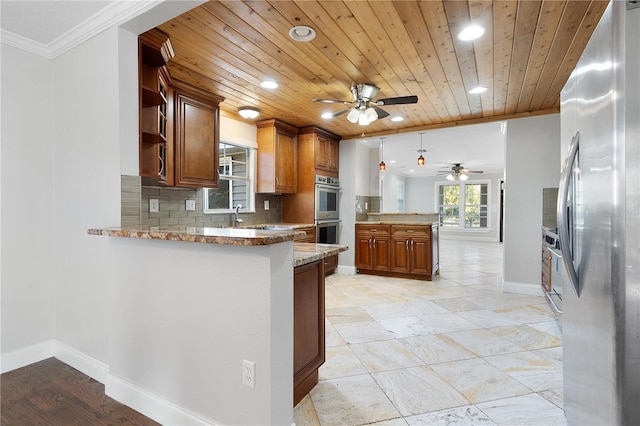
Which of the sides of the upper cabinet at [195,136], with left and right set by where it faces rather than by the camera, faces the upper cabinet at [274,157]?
left

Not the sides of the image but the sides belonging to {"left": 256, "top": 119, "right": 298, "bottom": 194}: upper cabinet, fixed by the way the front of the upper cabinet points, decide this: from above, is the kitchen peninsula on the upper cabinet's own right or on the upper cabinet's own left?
on the upper cabinet's own right

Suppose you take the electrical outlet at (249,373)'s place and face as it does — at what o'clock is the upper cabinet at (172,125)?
The upper cabinet is roughly at 4 o'clock from the electrical outlet.

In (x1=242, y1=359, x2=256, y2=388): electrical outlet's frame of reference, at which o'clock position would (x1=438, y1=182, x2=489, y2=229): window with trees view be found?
The window with trees view is roughly at 6 o'clock from the electrical outlet.
